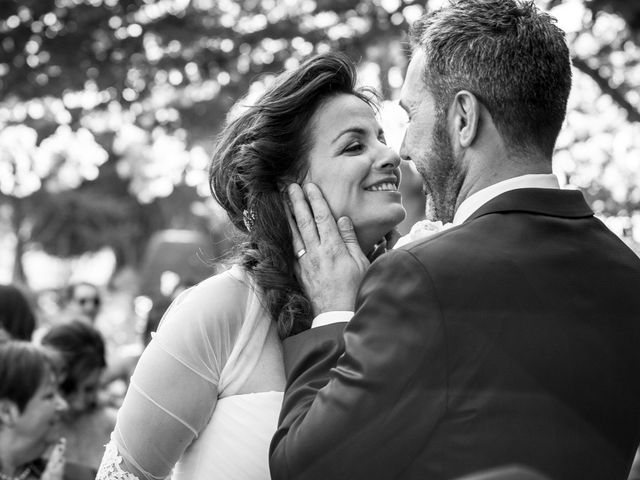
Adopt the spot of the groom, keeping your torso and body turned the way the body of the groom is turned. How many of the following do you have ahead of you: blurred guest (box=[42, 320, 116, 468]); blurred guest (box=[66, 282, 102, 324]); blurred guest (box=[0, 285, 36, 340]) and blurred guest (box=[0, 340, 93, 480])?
4

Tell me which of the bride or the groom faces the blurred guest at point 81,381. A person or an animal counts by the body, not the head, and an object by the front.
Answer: the groom

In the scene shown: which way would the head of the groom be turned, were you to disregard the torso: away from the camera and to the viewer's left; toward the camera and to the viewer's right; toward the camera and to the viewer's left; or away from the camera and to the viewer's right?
away from the camera and to the viewer's left

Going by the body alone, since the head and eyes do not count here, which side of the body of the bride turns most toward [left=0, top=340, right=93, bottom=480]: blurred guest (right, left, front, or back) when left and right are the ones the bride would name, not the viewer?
back

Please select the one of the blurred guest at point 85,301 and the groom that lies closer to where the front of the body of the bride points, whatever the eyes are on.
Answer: the groom

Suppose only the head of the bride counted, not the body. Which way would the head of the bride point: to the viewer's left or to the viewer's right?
to the viewer's right

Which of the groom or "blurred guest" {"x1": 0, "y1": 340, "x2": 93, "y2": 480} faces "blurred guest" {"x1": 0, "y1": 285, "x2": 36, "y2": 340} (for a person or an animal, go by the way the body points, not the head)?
the groom

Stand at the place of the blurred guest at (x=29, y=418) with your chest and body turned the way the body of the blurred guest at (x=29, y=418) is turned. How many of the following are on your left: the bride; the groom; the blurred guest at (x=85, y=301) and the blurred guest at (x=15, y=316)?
2

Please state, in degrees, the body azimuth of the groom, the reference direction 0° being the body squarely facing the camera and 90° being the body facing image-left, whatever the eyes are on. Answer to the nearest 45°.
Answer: approximately 135°

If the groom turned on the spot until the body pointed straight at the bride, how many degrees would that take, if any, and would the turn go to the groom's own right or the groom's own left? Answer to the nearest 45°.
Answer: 0° — they already face them

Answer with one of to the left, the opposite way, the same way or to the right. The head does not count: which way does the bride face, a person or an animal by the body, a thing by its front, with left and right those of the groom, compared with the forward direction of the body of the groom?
the opposite way
